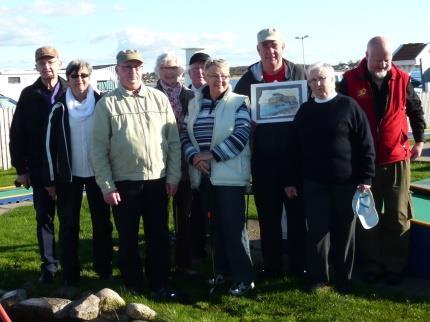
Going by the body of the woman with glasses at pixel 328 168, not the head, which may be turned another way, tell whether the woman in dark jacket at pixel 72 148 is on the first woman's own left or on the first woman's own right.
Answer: on the first woman's own right

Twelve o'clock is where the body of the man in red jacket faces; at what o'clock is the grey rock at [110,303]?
The grey rock is roughly at 2 o'clock from the man in red jacket.

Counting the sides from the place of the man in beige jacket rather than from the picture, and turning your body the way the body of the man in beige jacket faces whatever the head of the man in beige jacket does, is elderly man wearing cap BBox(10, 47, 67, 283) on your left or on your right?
on your right

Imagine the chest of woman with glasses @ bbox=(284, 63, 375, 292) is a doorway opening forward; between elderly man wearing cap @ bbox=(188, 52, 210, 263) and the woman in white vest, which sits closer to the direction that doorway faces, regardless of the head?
the woman in white vest

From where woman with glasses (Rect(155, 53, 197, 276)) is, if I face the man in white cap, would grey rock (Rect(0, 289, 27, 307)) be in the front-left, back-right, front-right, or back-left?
back-right

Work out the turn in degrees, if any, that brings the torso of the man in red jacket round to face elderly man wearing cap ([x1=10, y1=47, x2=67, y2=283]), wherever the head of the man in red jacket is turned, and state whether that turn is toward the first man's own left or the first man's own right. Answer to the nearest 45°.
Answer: approximately 90° to the first man's own right

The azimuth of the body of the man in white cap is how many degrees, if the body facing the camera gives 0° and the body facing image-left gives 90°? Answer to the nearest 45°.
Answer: approximately 0°

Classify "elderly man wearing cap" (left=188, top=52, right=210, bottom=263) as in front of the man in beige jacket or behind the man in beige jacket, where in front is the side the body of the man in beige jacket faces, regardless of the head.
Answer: behind
